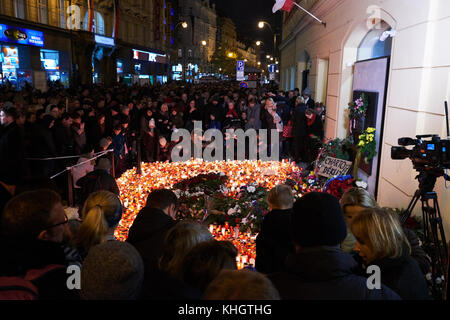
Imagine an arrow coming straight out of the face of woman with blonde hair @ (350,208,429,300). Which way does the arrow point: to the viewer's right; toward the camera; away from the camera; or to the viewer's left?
to the viewer's left

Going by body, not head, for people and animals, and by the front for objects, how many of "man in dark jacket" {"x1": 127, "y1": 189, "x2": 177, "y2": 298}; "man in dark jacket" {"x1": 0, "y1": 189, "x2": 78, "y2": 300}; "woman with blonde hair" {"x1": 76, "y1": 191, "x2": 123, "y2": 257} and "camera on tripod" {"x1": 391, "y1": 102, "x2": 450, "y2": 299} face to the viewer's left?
1

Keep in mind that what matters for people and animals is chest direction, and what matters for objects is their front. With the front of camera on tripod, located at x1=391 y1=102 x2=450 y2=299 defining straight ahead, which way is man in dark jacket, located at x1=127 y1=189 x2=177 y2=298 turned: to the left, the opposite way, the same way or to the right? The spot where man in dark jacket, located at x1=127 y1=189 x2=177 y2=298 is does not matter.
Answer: to the right

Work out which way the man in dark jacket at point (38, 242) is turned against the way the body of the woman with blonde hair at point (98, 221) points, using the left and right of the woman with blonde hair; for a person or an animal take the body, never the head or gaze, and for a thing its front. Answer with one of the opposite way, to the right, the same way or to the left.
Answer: the same way

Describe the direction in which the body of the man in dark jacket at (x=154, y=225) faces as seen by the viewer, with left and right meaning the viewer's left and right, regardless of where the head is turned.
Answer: facing away from the viewer and to the right of the viewer

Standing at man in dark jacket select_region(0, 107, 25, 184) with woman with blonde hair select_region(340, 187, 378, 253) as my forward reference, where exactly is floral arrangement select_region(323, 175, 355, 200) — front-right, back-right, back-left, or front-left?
front-left

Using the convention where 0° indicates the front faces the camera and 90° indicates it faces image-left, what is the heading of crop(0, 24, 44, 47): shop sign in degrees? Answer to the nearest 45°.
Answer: approximately 315°

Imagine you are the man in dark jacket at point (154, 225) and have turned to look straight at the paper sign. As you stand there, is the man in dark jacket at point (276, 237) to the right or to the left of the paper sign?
right

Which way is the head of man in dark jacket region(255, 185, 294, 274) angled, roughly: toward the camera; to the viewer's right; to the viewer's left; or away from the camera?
away from the camera

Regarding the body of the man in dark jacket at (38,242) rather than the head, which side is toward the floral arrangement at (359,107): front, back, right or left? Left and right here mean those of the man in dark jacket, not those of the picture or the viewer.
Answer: front

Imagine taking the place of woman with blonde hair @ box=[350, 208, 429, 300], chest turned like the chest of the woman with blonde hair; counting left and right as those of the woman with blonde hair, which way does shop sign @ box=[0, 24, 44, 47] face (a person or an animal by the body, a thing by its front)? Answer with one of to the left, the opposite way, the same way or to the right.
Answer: the opposite way

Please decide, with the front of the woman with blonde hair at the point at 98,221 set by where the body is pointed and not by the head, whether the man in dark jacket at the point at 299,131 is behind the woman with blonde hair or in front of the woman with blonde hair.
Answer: in front

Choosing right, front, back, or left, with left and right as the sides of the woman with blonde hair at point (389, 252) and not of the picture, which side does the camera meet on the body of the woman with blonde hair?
left

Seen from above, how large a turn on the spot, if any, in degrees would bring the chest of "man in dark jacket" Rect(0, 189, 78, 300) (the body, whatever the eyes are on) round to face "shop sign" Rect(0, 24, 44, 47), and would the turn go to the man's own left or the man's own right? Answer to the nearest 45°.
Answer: approximately 45° to the man's own left
